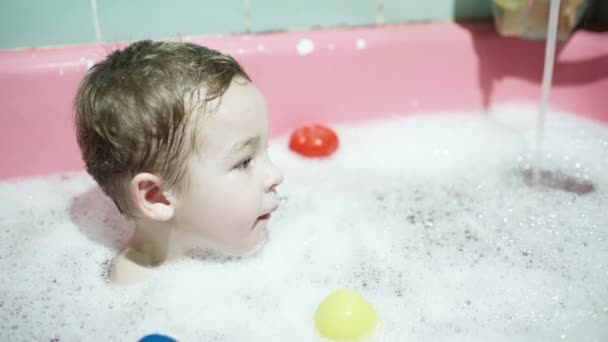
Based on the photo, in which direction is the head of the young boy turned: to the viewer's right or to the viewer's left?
to the viewer's right

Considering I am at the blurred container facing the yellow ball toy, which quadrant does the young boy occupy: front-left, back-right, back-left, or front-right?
front-right
